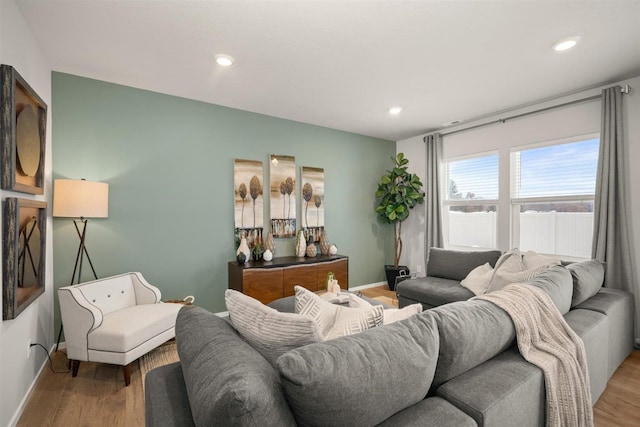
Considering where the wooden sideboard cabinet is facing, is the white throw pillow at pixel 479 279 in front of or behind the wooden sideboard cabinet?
in front

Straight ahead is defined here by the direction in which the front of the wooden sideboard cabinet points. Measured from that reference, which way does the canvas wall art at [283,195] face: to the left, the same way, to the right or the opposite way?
the same way

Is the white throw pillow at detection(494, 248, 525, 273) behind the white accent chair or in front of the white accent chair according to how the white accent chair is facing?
in front

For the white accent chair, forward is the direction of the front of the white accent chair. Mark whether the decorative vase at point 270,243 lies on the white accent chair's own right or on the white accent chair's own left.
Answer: on the white accent chair's own left

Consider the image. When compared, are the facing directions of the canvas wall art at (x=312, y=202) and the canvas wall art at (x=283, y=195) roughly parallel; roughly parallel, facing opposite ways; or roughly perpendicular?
roughly parallel

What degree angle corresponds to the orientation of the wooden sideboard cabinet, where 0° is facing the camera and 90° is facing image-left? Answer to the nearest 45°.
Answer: approximately 315°

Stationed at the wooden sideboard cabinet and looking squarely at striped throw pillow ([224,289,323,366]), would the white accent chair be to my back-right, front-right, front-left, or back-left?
front-right

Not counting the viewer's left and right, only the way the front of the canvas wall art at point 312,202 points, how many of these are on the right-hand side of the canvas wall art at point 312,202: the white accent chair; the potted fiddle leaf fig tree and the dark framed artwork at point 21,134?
2

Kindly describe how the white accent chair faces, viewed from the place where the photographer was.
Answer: facing the viewer and to the right of the viewer

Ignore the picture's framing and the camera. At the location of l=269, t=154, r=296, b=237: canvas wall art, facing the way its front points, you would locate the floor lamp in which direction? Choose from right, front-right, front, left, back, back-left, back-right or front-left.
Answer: right

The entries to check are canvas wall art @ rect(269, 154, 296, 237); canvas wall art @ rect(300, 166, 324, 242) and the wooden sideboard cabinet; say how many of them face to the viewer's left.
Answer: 0
